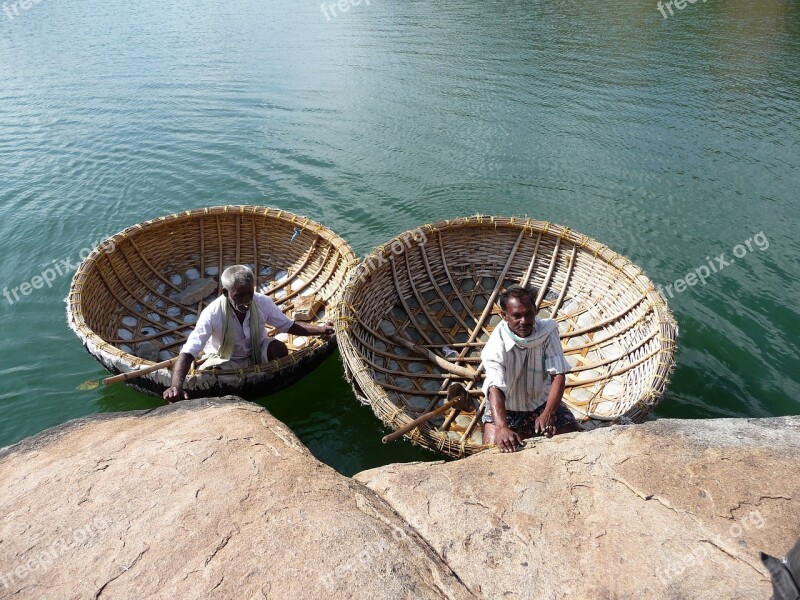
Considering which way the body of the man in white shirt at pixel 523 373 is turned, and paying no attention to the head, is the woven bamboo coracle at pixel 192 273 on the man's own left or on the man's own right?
on the man's own right

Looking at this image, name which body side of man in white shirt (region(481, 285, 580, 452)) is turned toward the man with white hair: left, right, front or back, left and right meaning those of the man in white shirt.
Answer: right

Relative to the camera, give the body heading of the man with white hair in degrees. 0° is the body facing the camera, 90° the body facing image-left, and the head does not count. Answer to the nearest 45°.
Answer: approximately 315°

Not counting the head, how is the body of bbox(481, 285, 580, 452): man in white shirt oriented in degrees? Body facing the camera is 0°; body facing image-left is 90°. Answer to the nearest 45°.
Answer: approximately 0°
